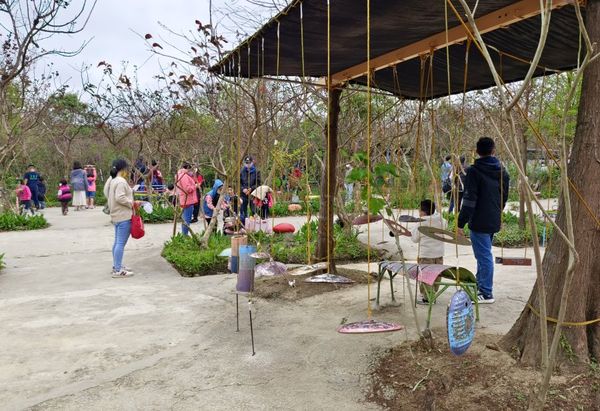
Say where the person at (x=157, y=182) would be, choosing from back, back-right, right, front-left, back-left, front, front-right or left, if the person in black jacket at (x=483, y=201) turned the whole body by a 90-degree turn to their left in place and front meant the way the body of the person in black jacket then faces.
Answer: right

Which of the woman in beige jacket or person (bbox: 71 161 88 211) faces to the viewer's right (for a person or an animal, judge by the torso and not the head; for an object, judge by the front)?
the woman in beige jacket

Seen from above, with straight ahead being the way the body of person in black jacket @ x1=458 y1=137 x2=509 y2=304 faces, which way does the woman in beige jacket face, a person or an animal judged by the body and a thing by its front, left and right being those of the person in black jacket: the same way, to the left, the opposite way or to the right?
to the right

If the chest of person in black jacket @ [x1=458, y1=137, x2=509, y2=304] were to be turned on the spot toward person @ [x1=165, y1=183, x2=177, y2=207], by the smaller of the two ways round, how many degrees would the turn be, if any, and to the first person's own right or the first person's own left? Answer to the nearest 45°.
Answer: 0° — they already face them

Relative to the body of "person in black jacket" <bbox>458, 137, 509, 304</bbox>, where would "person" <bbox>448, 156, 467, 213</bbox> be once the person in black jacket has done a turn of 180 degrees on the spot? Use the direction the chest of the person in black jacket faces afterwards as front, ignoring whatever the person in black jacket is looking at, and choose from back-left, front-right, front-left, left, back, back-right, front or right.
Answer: back-left

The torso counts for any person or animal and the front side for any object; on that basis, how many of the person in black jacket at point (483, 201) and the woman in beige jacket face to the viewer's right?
1

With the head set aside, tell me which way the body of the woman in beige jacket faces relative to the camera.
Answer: to the viewer's right

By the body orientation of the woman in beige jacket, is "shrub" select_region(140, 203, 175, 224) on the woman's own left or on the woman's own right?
on the woman's own left

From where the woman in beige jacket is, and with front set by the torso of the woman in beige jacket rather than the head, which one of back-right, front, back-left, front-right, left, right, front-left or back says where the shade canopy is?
front-right

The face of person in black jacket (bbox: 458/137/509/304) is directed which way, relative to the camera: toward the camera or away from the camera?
away from the camera

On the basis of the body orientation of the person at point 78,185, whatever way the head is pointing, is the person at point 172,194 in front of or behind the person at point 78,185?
behind

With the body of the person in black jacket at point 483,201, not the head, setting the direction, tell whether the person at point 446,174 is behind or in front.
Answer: in front
